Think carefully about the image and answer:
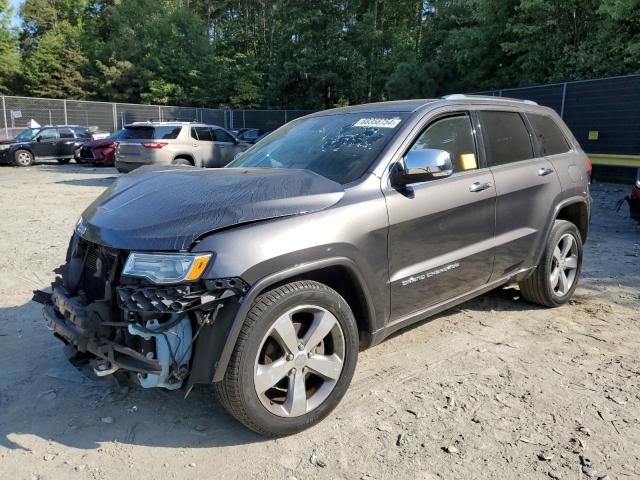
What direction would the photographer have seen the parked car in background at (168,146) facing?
facing away from the viewer and to the right of the viewer

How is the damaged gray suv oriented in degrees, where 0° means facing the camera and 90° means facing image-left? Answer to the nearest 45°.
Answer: approximately 45°

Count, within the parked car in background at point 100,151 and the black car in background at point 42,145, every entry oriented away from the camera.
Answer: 0

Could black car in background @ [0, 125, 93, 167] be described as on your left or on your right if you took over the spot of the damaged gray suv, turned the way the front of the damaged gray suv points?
on your right

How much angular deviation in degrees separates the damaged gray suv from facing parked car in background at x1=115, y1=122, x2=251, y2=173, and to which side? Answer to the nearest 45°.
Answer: approximately 135° to its right

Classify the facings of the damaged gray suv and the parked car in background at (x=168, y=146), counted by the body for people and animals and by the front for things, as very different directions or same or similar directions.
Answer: very different directions

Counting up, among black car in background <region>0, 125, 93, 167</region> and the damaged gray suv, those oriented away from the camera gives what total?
0

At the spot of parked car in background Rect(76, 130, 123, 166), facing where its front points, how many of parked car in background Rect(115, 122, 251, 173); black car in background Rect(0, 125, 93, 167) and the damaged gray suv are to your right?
1

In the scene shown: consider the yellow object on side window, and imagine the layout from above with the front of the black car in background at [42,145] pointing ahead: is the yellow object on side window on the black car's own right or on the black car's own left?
on the black car's own left

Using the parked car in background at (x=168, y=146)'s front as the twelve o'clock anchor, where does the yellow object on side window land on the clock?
The yellow object on side window is roughly at 4 o'clock from the parked car in background.
